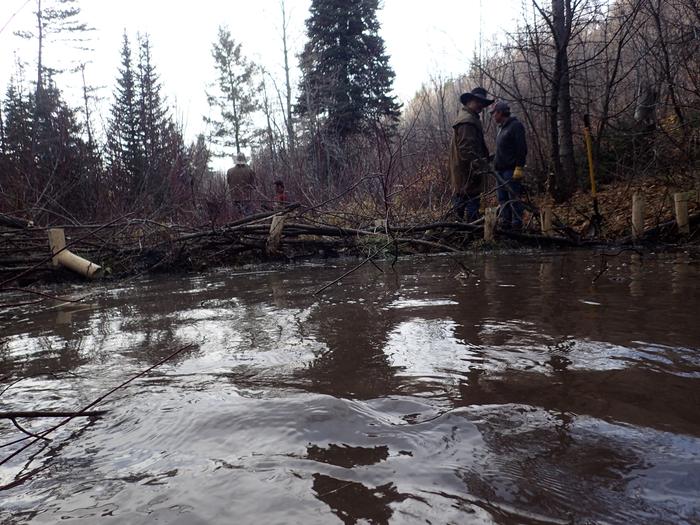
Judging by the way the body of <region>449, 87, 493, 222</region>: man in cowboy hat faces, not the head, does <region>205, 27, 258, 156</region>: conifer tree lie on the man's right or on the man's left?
on the man's left

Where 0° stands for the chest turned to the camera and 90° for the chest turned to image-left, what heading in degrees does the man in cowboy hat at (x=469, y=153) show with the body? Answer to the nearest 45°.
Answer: approximately 270°

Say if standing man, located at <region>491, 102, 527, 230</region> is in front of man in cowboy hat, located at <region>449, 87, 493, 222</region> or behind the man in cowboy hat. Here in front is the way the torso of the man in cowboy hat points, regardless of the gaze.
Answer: in front

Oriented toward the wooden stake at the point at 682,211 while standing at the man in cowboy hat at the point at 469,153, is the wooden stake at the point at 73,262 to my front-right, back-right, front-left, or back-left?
back-right

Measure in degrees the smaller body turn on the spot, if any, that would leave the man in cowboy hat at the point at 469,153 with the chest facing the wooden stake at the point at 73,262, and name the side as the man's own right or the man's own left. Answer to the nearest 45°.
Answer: approximately 135° to the man's own right

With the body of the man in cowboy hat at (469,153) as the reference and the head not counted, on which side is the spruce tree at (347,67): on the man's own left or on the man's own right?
on the man's own left

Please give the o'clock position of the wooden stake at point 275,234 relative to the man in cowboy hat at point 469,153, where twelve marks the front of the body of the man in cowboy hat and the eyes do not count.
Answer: The wooden stake is roughly at 5 o'clock from the man in cowboy hat.

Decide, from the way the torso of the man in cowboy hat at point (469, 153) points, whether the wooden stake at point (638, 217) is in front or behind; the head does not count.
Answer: in front

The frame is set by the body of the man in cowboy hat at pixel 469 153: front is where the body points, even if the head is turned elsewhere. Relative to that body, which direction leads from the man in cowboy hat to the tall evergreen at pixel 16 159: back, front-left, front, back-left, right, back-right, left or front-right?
back

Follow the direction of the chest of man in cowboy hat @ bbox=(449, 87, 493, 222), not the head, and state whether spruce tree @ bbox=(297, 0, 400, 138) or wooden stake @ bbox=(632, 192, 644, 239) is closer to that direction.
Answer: the wooden stake

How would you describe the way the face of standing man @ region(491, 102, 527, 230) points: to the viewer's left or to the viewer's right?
to the viewer's left

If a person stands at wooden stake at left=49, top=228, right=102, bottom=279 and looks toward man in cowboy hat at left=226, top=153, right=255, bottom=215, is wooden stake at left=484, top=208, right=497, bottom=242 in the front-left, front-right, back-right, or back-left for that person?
front-right

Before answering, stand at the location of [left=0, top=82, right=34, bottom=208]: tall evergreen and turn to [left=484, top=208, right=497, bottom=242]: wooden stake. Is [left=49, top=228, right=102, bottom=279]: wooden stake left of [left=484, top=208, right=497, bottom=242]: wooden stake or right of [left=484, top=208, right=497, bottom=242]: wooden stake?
right
